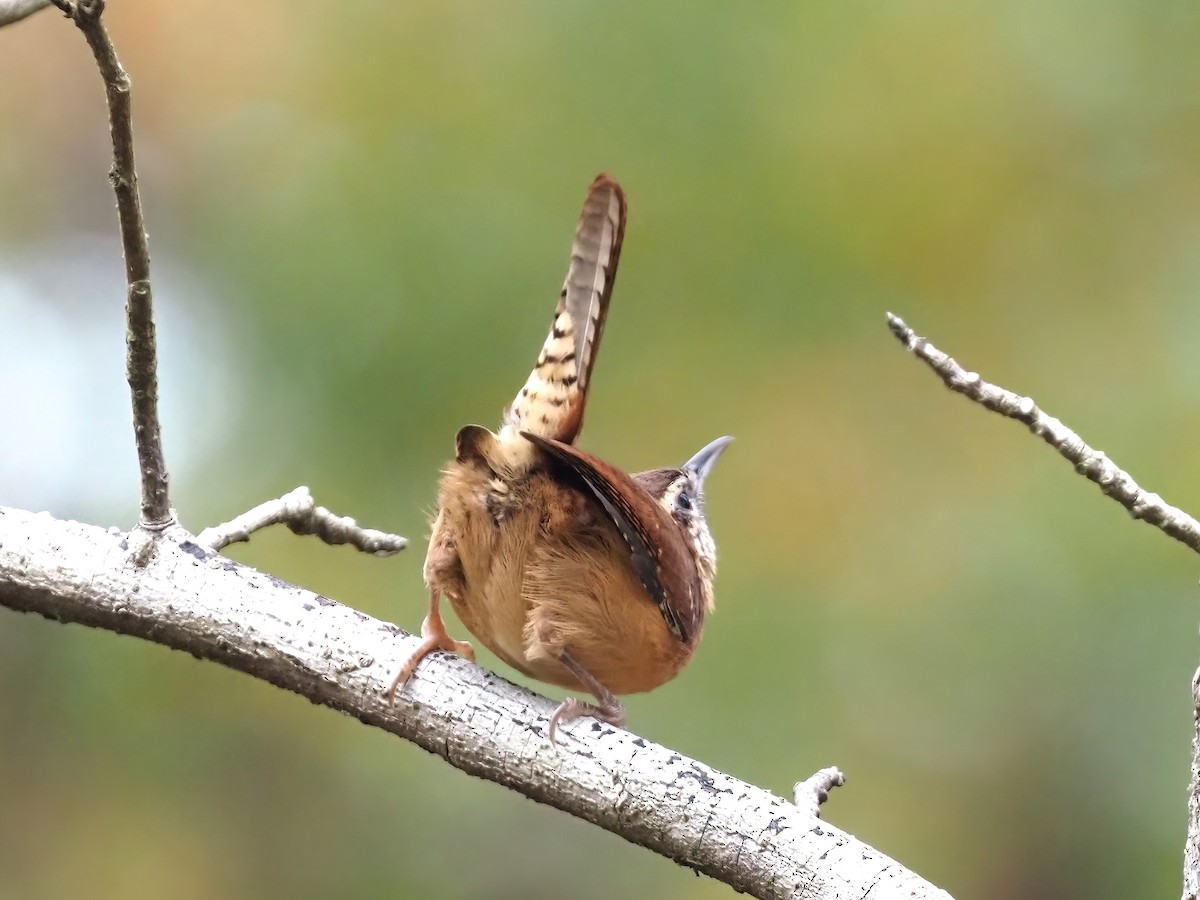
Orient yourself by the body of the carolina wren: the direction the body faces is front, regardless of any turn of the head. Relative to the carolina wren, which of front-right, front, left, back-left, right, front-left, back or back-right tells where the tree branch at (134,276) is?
back

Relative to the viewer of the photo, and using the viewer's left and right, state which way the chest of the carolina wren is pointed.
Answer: facing away from the viewer and to the right of the viewer

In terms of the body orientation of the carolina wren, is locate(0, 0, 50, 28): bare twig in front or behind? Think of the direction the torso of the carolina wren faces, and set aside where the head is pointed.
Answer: behind

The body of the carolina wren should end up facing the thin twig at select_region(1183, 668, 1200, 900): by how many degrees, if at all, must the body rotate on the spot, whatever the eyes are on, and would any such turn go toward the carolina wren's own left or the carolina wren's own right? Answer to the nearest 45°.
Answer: approximately 90° to the carolina wren's own right
